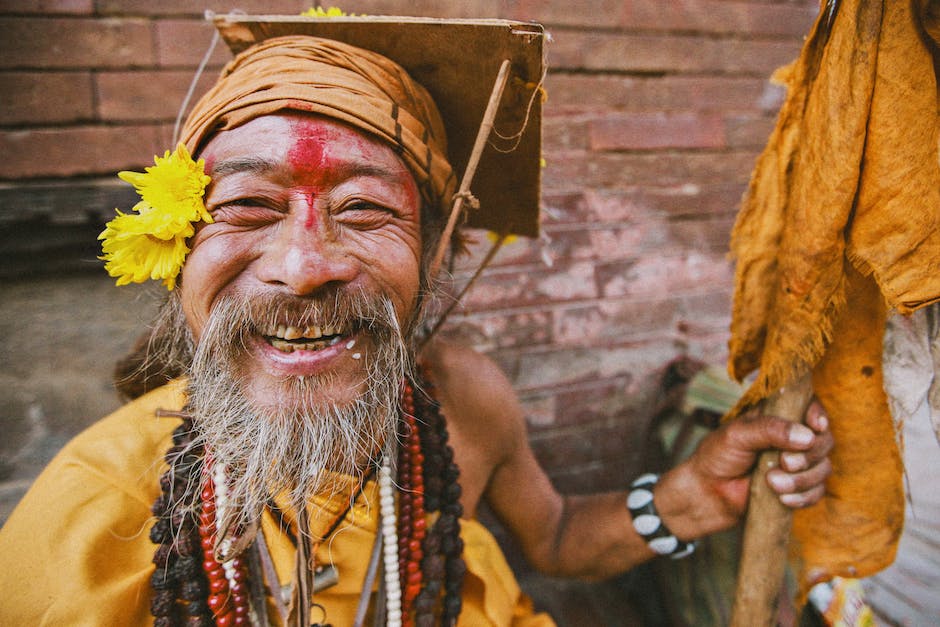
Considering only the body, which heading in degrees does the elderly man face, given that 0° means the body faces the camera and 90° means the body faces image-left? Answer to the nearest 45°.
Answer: approximately 0°

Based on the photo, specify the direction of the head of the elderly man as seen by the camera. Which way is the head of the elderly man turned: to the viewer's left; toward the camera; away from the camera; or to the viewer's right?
toward the camera
